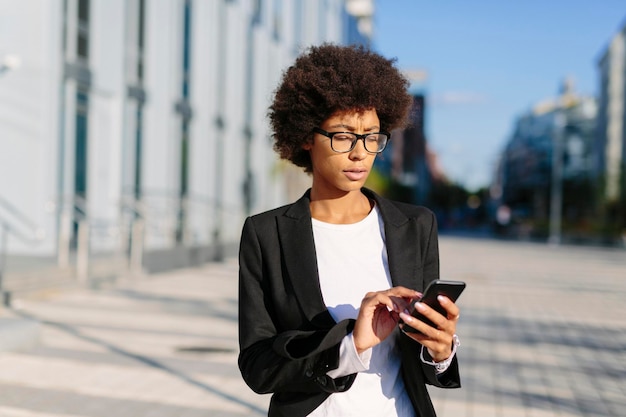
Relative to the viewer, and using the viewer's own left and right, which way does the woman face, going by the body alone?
facing the viewer and to the right of the viewer

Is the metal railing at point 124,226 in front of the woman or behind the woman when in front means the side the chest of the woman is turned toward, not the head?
behind

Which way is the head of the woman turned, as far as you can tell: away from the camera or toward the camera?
toward the camera

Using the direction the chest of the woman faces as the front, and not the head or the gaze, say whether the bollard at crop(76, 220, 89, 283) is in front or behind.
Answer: behind
